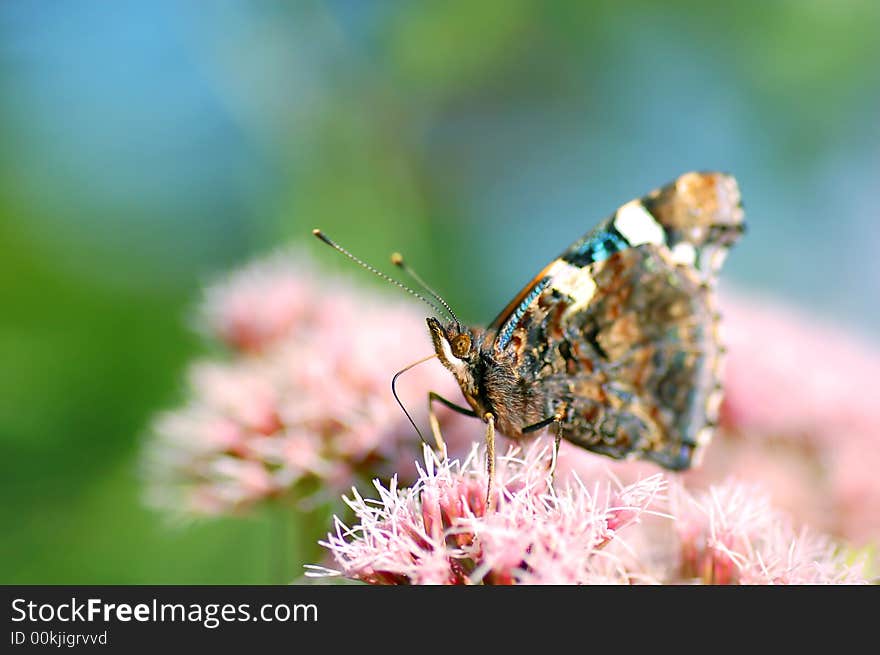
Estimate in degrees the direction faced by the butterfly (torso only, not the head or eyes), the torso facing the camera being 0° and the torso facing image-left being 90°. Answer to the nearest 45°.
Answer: approximately 90°

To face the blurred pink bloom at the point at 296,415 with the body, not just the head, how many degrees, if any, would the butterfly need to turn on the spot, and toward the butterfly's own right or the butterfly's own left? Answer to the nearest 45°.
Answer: approximately 45° to the butterfly's own right
